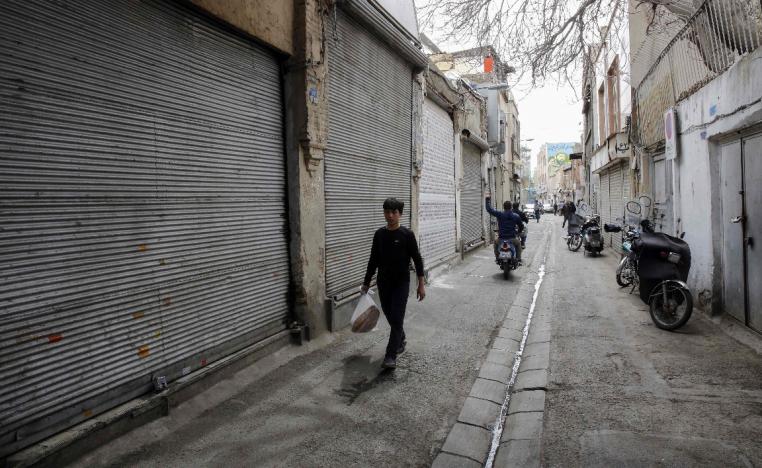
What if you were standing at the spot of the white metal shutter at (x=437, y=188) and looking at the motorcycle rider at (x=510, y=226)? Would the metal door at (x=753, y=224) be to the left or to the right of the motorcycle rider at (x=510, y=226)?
right

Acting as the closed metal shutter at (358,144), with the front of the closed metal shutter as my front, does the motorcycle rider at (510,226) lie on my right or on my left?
on my left

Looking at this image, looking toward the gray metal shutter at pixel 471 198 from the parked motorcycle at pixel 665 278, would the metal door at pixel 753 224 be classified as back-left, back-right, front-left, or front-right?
back-right

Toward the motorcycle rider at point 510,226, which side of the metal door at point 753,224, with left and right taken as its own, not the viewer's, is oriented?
right

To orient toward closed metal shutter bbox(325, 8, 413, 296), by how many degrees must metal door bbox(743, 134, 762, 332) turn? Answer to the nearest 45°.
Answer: approximately 45° to its right

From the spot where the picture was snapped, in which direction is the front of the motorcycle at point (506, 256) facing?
facing away from the viewer

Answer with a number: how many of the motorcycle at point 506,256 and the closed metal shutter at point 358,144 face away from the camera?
1

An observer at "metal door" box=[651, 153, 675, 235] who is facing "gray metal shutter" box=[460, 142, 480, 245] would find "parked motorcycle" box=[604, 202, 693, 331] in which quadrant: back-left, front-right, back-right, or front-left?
back-left

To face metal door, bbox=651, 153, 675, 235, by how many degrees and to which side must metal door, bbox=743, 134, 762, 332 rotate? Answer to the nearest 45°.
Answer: approximately 135° to its right

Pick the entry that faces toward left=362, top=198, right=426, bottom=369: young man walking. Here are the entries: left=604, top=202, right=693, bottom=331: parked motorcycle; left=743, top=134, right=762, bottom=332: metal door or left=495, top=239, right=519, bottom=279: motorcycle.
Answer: the metal door

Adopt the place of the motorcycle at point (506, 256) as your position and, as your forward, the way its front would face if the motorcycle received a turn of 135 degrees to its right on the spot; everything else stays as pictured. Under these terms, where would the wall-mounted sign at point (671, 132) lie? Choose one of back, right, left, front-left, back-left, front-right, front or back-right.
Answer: front
